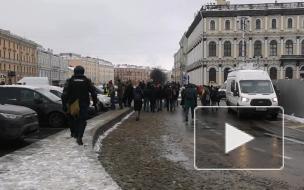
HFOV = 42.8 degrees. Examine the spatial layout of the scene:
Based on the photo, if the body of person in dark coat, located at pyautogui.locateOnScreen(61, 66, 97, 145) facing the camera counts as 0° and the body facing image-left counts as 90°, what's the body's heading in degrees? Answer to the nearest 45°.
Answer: approximately 180°

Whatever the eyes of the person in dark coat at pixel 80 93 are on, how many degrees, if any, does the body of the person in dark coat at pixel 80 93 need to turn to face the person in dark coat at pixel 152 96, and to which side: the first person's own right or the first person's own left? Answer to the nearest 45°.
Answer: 0° — they already face them

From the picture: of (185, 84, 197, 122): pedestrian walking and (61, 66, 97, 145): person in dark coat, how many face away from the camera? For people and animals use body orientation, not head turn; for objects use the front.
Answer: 2

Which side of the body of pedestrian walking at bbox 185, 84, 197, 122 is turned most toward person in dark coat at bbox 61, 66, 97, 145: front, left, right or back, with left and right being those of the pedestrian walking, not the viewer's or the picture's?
back

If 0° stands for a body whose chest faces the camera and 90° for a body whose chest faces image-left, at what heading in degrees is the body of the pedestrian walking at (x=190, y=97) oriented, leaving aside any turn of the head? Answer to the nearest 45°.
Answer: approximately 180°
